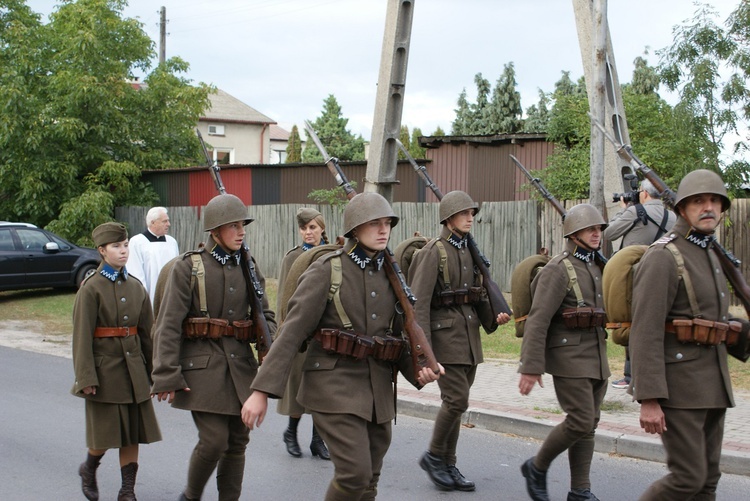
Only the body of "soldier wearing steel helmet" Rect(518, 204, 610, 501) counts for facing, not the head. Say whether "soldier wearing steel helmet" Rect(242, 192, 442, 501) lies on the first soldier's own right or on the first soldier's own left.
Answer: on the first soldier's own right

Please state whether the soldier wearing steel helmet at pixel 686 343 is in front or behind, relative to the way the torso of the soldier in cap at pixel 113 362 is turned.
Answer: in front

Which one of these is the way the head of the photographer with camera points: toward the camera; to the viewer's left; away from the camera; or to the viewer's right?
to the viewer's left

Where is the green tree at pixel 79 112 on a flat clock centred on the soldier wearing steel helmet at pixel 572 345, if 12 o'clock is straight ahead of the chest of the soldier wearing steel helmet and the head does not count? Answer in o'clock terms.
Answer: The green tree is roughly at 6 o'clock from the soldier wearing steel helmet.

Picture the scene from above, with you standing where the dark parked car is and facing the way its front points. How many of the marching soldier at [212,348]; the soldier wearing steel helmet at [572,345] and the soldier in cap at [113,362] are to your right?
3

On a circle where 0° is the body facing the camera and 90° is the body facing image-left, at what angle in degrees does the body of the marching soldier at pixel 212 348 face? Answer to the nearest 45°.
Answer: approximately 315°

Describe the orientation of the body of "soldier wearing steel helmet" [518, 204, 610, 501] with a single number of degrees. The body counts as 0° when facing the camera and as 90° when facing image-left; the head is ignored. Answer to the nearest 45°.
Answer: approximately 315°

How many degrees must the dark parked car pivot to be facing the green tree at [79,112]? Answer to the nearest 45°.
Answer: approximately 90° to its left

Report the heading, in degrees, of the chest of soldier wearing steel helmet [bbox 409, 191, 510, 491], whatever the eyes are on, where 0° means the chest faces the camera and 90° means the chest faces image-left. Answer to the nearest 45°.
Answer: approximately 315°
